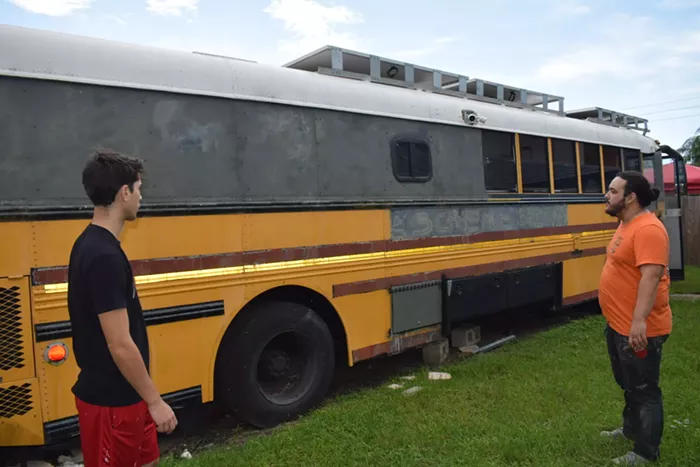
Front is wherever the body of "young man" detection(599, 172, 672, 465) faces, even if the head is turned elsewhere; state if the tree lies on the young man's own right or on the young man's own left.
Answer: on the young man's own right

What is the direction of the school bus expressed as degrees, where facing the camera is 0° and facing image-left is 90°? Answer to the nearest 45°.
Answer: approximately 225°

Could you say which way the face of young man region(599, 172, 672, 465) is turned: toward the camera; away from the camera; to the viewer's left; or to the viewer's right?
to the viewer's left

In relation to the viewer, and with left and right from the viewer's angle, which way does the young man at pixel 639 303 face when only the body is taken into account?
facing to the left of the viewer

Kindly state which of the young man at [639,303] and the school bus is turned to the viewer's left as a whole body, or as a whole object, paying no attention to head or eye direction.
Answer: the young man

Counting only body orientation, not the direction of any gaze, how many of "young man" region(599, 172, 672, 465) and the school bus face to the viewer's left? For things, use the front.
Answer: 1

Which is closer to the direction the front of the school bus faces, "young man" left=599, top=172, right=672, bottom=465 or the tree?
the tree

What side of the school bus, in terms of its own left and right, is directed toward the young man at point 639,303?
right
